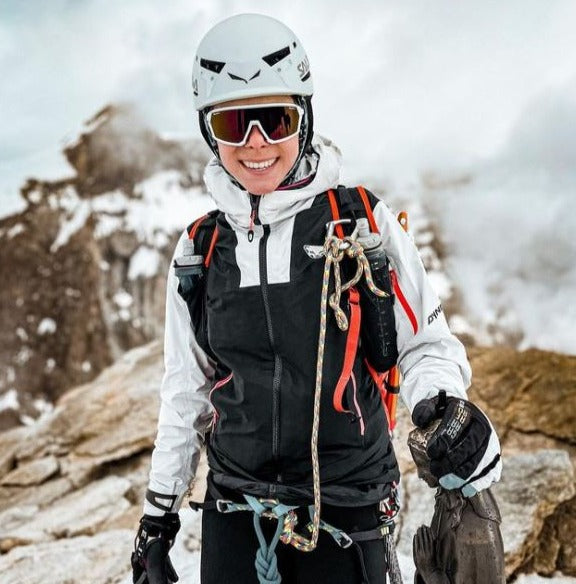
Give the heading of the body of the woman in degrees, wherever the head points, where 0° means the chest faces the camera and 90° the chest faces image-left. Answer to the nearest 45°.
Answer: approximately 0°
